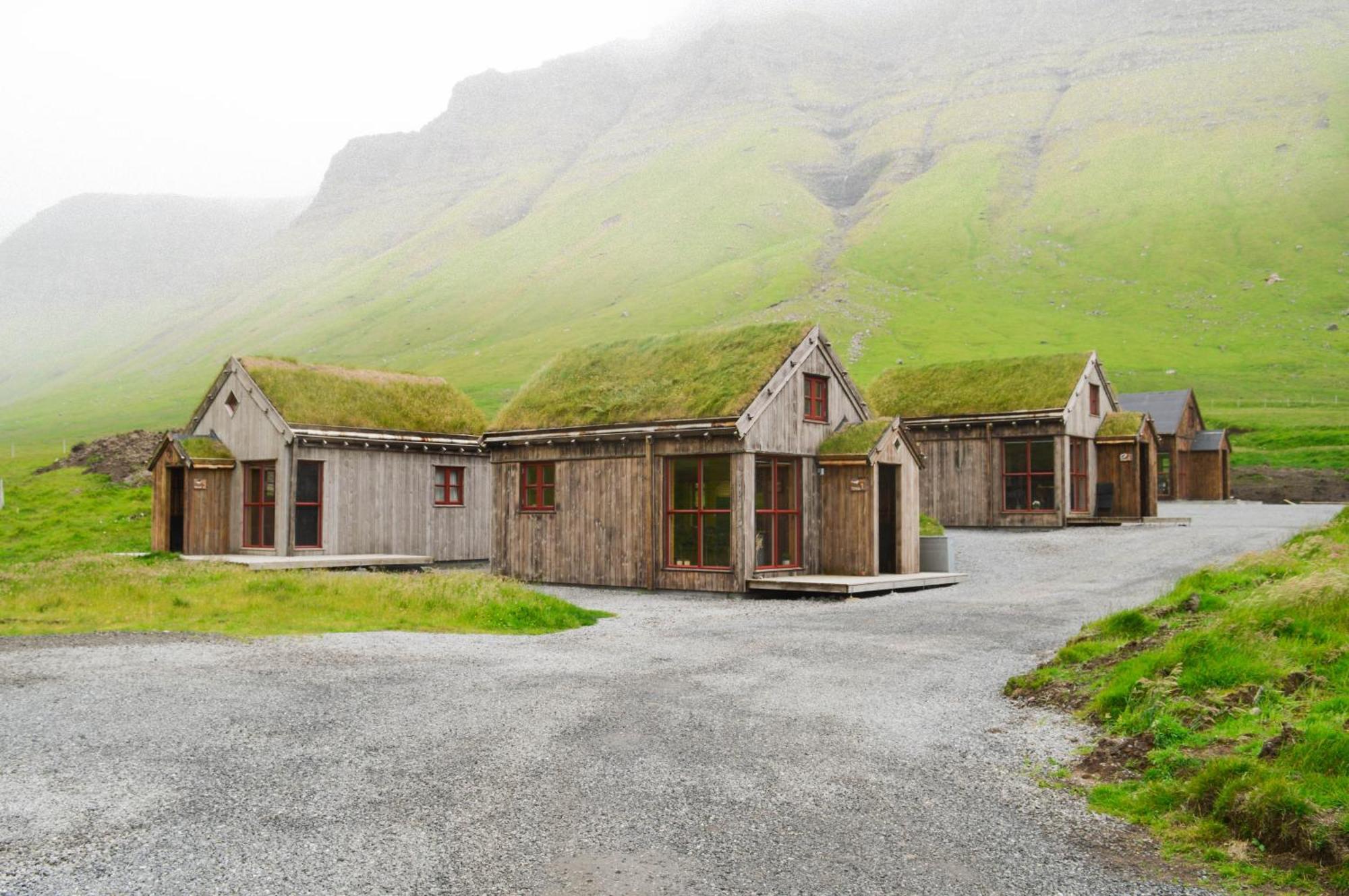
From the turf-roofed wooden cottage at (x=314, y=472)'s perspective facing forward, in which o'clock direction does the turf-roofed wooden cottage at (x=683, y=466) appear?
the turf-roofed wooden cottage at (x=683, y=466) is roughly at 9 o'clock from the turf-roofed wooden cottage at (x=314, y=472).

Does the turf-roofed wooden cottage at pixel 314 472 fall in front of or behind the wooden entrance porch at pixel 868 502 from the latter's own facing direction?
behind

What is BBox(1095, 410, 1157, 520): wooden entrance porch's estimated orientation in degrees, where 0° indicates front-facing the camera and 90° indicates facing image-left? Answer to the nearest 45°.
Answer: approximately 315°

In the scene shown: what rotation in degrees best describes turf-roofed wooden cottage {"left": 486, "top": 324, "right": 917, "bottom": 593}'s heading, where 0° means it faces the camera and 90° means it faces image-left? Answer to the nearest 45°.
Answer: approximately 315°

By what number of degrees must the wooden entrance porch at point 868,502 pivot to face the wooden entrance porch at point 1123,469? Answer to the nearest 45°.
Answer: approximately 90° to its left

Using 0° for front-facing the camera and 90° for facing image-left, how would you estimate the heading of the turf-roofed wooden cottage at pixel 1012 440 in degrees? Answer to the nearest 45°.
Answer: approximately 315°

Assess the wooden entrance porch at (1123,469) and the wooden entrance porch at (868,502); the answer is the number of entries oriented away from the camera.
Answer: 0

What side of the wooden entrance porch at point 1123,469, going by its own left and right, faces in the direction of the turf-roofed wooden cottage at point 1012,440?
right

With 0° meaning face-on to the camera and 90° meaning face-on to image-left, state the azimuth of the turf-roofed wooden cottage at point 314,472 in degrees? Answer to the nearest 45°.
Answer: approximately 45°

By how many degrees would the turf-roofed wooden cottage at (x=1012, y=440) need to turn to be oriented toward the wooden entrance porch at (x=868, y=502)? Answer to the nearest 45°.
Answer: approximately 45° to its right

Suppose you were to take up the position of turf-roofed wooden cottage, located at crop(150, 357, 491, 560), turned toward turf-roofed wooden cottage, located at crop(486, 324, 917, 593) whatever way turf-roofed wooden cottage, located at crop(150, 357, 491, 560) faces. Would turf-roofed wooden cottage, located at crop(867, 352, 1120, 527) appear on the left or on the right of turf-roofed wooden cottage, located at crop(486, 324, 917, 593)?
left
